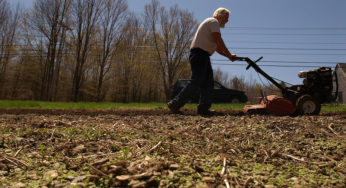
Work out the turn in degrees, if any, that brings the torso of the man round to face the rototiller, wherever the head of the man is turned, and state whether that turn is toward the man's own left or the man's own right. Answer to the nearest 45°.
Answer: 0° — they already face it

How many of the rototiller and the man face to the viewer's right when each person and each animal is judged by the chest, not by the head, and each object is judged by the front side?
2

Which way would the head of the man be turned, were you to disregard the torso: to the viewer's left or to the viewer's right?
to the viewer's right

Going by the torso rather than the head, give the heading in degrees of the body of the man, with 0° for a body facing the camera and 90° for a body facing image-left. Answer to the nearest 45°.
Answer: approximately 270°

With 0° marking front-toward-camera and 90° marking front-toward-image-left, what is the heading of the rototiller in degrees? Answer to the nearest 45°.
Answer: approximately 270°

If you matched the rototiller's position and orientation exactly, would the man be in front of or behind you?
behind
